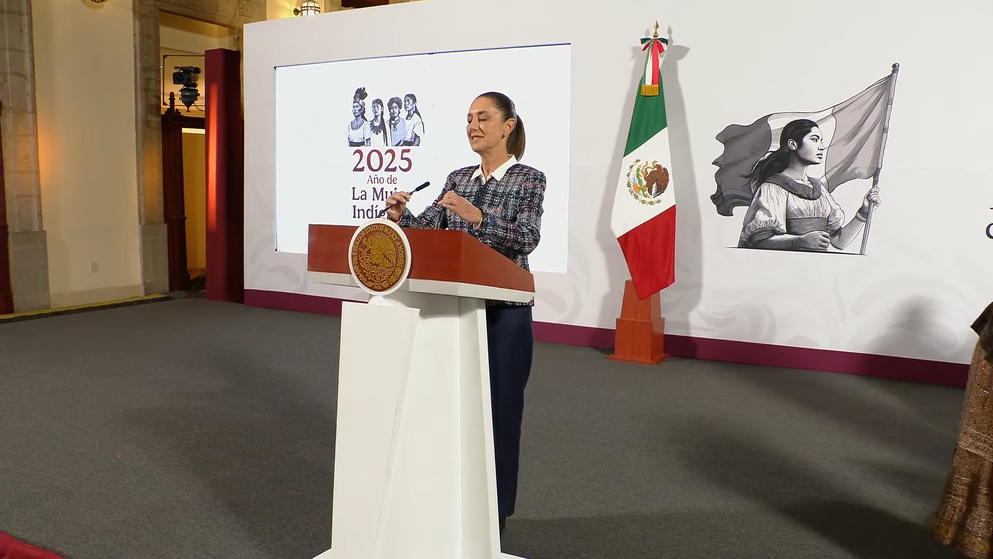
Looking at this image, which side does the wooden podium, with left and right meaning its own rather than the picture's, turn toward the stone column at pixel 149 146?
right

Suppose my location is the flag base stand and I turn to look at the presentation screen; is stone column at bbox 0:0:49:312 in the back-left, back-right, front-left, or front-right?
front-left

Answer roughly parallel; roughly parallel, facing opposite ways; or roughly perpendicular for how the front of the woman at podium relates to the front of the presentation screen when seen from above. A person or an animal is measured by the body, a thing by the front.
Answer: roughly parallel

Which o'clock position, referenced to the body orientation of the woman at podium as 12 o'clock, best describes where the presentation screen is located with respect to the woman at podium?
The presentation screen is roughly at 4 o'clock from the woman at podium.

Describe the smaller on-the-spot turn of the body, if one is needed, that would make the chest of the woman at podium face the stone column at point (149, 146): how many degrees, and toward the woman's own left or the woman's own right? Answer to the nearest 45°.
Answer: approximately 90° to the woman's own right

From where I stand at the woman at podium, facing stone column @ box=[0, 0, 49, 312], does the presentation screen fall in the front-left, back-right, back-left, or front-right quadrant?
front-right

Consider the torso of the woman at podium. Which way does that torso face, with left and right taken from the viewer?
facing the viewer and to the left of the viewer

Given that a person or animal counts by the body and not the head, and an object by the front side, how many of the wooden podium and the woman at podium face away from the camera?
0

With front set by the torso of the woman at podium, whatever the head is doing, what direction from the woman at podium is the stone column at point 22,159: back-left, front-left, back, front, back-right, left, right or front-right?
right

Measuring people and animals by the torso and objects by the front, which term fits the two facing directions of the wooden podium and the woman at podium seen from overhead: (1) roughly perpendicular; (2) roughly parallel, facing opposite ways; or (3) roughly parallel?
roughly parallel

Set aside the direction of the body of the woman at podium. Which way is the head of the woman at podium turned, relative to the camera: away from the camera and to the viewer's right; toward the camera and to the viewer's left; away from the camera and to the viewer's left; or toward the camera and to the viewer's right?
toward the camera and to the viewer's left

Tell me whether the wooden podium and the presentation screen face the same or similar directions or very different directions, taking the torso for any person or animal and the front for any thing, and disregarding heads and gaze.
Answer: same or similar directions

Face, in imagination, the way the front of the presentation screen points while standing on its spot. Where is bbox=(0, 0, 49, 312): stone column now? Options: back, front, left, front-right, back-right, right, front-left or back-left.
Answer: front-right

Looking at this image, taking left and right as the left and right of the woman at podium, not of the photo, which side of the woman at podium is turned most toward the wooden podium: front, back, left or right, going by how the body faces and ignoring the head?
front

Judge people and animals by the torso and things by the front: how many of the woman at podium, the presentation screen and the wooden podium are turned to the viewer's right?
0
